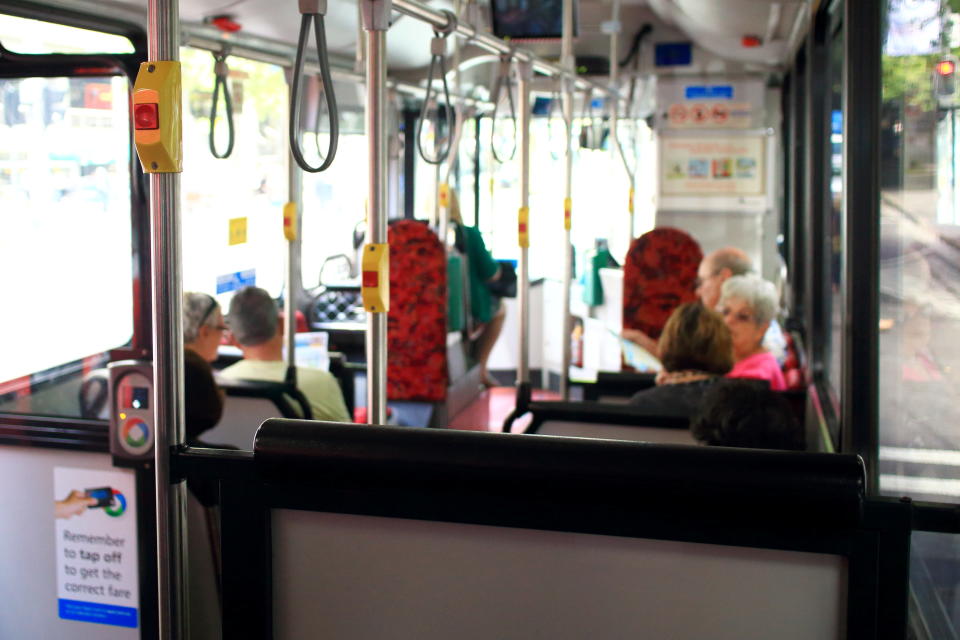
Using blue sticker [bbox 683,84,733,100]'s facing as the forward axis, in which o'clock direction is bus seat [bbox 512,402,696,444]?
The bus seat is roughly at 12 o'clock from the blue sticker.

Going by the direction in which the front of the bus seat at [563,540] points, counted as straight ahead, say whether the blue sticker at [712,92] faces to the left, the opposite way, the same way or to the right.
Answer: the opposite way

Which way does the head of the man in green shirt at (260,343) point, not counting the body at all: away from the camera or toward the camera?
away from the camera

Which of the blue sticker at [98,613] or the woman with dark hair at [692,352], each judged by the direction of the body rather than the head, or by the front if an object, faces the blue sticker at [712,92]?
the woman with dark hair

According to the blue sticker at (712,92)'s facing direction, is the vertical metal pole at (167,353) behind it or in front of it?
in front

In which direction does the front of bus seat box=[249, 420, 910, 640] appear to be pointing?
away from the camera

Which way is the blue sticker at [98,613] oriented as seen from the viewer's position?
toward the camera

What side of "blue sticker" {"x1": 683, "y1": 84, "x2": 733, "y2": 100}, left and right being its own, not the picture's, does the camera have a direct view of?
front

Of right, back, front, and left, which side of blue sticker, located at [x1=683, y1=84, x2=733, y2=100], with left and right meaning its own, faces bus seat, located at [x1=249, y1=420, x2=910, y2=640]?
front

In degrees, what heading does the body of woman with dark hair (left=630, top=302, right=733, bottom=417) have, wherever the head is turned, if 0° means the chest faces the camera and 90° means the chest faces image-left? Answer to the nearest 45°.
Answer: approximately 180°

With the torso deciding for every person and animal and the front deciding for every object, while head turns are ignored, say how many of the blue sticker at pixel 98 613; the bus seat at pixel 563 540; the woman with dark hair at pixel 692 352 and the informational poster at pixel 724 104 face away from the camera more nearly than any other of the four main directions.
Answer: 2

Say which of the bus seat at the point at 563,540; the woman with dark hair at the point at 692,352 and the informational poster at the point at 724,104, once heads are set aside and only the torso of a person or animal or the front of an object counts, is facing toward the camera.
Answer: the informational poster

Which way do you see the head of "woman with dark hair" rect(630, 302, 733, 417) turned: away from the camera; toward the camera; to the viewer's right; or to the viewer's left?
away from the camera
